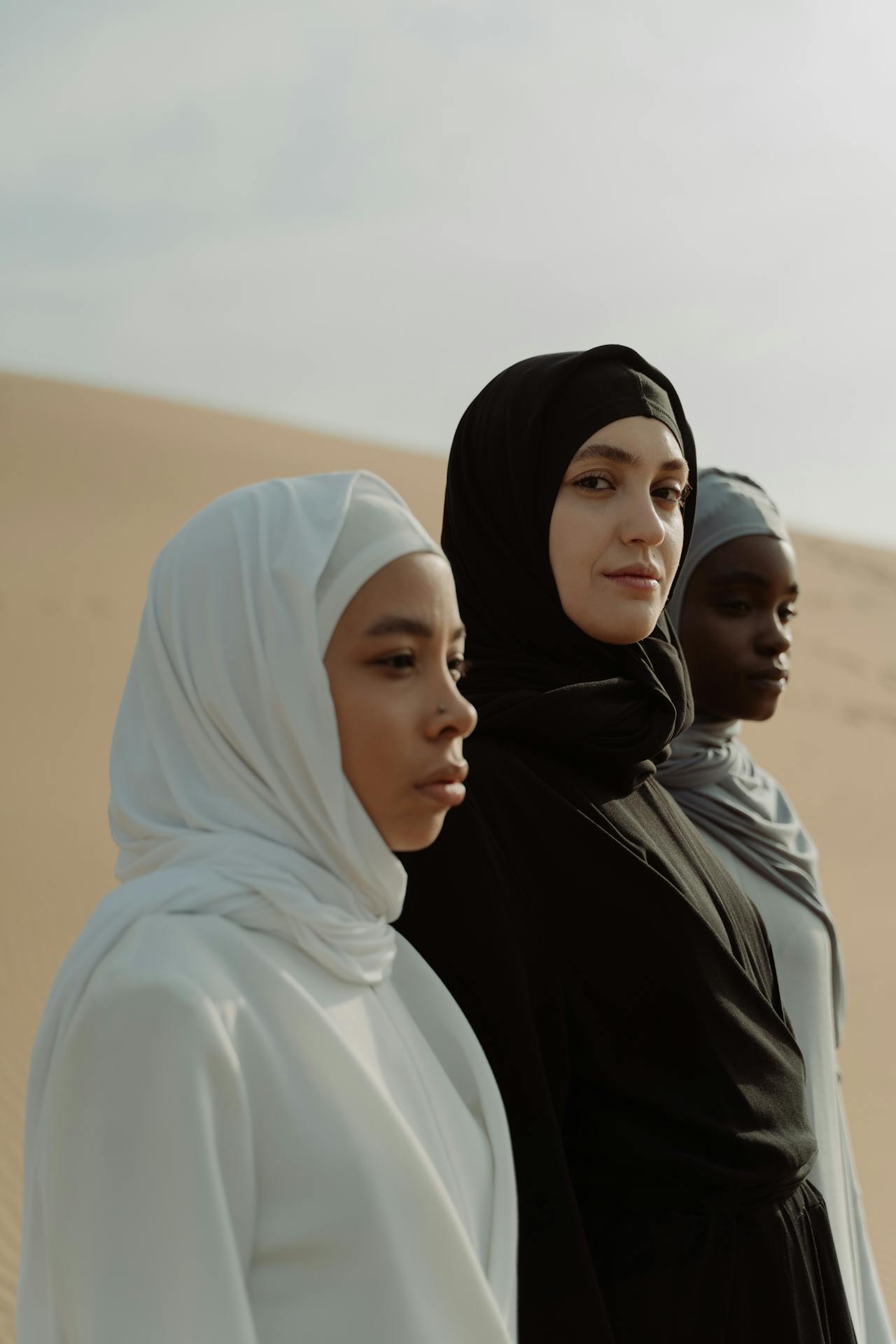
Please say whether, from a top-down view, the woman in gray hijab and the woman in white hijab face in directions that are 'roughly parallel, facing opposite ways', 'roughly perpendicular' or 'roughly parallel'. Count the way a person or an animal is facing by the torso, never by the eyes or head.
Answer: roughly parallel

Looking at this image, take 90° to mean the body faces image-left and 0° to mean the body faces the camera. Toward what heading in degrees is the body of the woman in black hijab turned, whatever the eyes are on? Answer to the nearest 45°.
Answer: approximately 315°

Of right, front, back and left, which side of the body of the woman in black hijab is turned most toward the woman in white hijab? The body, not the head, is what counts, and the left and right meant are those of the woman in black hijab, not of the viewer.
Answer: right

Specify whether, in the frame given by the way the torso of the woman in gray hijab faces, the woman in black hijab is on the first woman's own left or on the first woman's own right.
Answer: on the first woman's own right

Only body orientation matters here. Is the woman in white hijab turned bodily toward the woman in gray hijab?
no

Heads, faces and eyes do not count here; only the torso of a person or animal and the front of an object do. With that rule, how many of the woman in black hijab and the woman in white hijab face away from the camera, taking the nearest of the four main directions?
0

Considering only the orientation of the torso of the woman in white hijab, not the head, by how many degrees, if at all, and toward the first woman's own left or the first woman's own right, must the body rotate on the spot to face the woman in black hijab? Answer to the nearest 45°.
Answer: approximately 90° to the first woman's own left

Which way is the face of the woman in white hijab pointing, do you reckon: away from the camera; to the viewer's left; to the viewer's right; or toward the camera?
to the viewer's right

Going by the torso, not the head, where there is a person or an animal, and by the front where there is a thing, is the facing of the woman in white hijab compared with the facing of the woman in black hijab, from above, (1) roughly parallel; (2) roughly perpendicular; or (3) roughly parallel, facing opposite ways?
roughly parallel

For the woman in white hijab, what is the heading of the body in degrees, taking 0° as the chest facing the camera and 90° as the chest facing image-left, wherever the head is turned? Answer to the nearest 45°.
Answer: approximately 315°

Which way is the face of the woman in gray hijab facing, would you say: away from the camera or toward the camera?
toward the camera

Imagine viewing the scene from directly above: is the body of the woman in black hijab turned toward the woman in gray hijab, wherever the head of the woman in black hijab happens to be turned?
no
